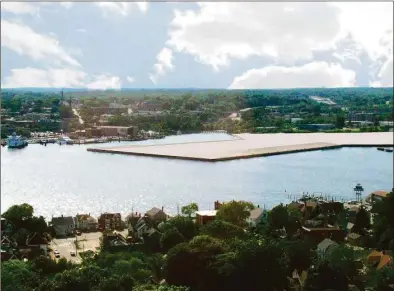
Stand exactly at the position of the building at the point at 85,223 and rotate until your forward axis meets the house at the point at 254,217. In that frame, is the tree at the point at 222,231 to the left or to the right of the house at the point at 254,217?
right

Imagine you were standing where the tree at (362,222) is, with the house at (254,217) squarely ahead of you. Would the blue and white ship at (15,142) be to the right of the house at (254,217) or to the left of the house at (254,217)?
right
